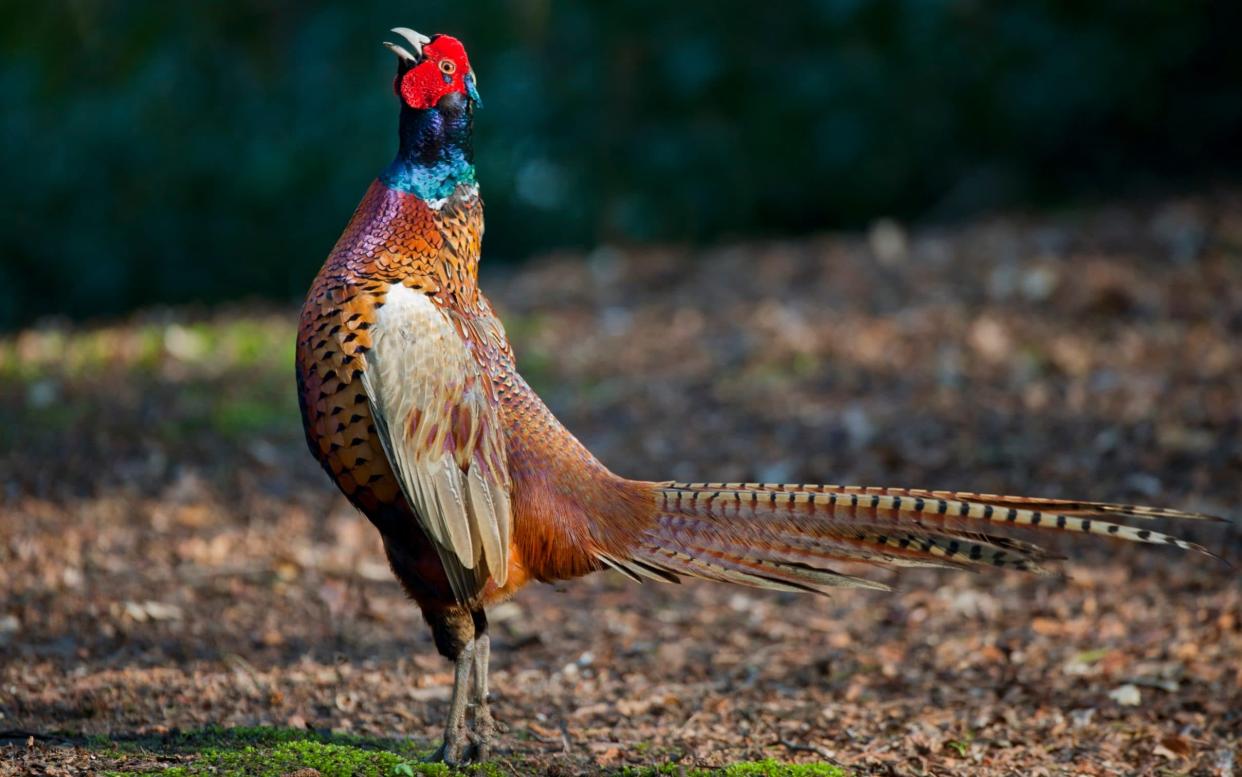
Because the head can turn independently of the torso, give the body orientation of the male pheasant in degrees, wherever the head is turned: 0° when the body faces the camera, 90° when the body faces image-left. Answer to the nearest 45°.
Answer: approximately 90°
